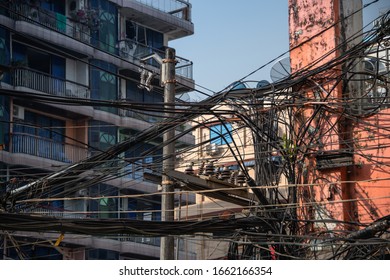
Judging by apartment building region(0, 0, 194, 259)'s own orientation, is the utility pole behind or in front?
in front

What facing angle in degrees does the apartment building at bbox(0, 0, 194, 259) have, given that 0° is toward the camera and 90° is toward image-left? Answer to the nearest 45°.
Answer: approximately 315°
